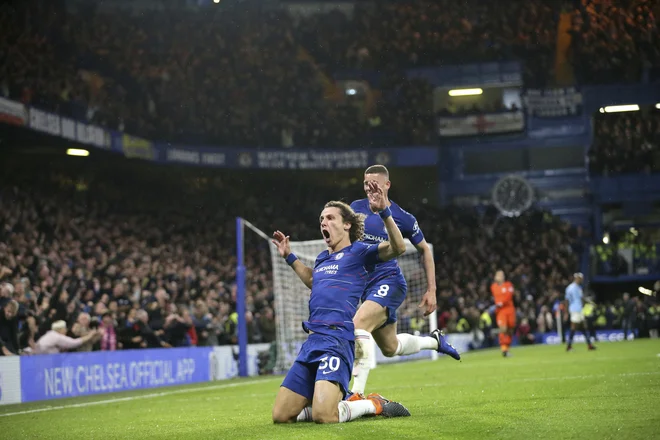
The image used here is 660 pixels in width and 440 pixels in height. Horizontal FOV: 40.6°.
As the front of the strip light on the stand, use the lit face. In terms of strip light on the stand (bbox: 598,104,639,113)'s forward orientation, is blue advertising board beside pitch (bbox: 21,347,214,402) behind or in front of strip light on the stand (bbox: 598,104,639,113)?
in front

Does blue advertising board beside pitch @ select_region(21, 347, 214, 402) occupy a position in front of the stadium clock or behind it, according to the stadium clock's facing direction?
in front

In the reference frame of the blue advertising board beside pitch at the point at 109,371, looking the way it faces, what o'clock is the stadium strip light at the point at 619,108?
The stadium strip light is roughly at 9 o'clock from the blue advertising board beside pitch.

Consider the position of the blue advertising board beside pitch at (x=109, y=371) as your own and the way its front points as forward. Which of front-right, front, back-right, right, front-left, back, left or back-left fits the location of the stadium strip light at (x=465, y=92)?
left

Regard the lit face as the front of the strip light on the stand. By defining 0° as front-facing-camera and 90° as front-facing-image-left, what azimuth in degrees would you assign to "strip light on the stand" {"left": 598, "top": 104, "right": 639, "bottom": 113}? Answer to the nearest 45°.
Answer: approximately 0°
